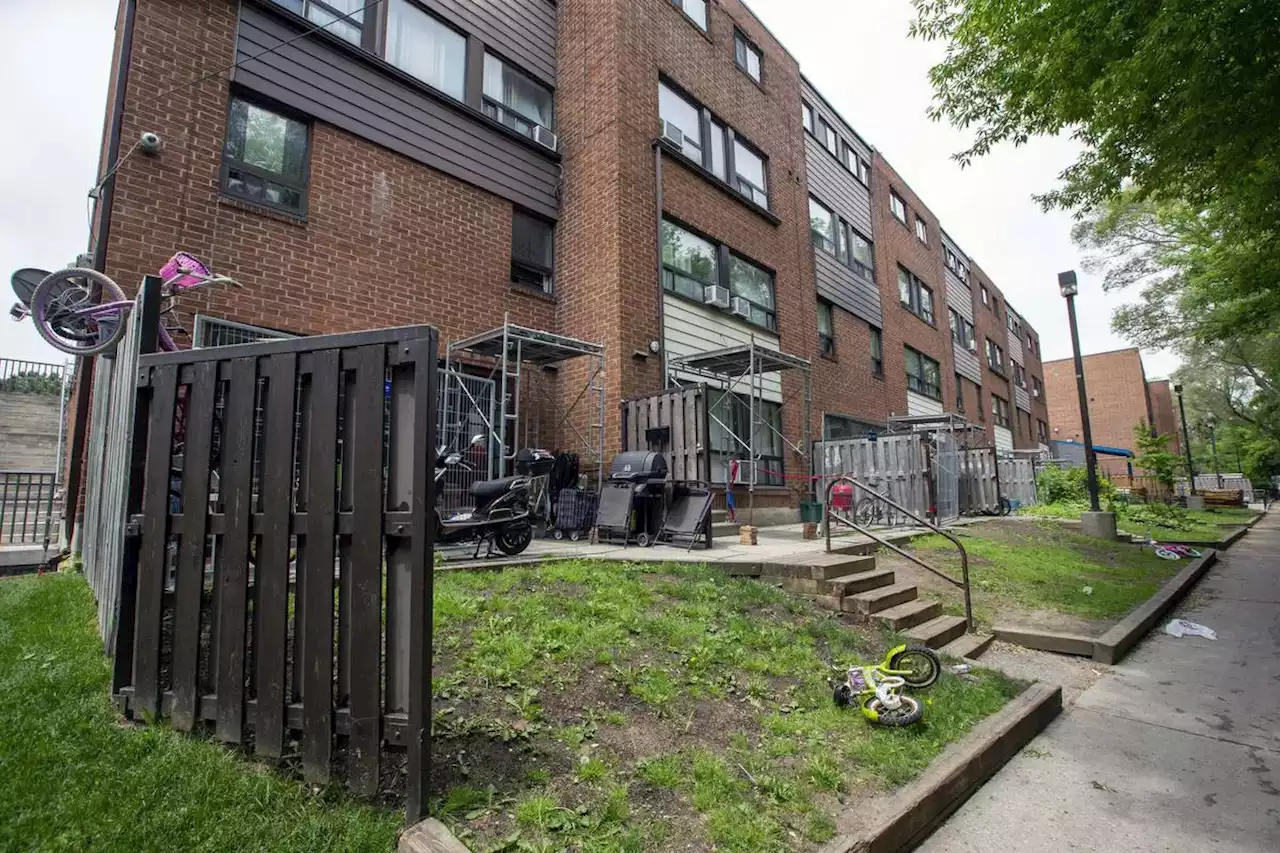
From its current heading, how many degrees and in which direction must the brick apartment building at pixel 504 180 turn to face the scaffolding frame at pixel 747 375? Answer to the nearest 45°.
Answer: approximately 45° to its left

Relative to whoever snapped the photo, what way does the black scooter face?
facing to the left of the viewer

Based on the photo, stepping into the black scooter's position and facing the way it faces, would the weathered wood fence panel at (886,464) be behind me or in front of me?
behind

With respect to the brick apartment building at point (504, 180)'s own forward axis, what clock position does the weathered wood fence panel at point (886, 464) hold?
The weathered wood fence panel is roughly at 10 o'clock from the brick apartment building.

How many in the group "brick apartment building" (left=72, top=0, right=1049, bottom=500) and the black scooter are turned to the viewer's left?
1

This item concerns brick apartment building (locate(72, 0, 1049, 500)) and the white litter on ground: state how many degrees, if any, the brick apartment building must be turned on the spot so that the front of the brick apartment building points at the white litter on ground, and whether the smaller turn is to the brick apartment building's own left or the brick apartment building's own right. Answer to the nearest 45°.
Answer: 0° — it already faces it

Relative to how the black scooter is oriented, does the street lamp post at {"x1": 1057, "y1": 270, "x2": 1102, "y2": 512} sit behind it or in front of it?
behind

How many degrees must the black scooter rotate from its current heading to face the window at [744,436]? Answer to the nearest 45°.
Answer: approximately 135° to its right

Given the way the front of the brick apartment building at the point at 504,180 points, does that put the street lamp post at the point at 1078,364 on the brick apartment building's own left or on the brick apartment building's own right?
on the brick apartment building's own left

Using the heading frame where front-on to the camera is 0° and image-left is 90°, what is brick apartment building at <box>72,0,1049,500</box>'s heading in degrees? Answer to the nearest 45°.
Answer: approximately 315°

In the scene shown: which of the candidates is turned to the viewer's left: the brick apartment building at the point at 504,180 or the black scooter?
the black scooter

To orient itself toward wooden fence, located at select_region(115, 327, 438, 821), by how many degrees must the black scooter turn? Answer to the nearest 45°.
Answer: approximately 90° to its left

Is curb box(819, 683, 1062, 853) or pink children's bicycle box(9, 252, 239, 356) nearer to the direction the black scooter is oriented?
the pink children's bicycle
